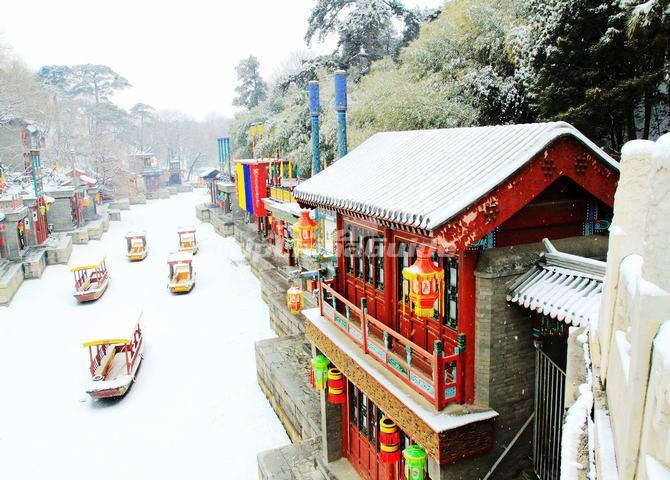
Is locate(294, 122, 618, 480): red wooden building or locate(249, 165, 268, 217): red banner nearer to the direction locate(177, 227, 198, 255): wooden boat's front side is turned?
the red wooden building

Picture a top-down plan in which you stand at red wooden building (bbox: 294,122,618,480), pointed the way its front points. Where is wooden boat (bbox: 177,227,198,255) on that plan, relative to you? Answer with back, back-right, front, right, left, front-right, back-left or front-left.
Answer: right

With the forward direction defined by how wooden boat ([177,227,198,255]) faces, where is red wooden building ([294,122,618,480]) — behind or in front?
in front

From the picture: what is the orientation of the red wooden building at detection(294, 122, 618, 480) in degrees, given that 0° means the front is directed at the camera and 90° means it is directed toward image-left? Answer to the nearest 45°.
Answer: approximately 45°

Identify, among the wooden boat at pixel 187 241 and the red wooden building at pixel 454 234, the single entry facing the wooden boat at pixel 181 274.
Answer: the wooden boat at pixel 187 241

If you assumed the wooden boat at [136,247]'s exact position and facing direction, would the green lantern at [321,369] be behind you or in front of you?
in front

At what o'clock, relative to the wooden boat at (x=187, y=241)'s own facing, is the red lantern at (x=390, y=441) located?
The red lantern is roughly at 12 o'clock from the wooden boat.

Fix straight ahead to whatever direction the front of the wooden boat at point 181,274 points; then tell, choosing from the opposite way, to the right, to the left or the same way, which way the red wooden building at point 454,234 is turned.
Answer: to the right

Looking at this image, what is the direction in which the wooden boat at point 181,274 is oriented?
toward the camera
